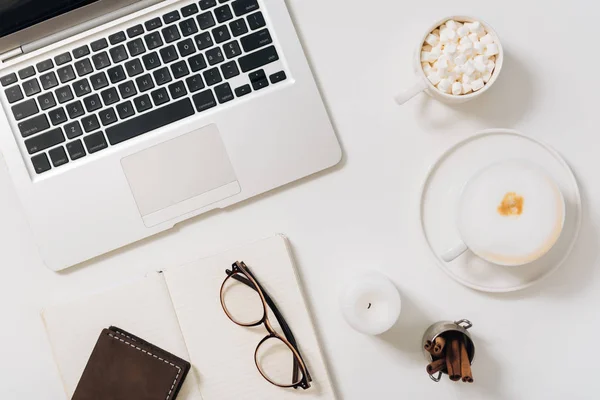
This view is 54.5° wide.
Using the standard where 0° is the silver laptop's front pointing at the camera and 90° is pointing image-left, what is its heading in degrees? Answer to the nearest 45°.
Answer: approximately 0°
